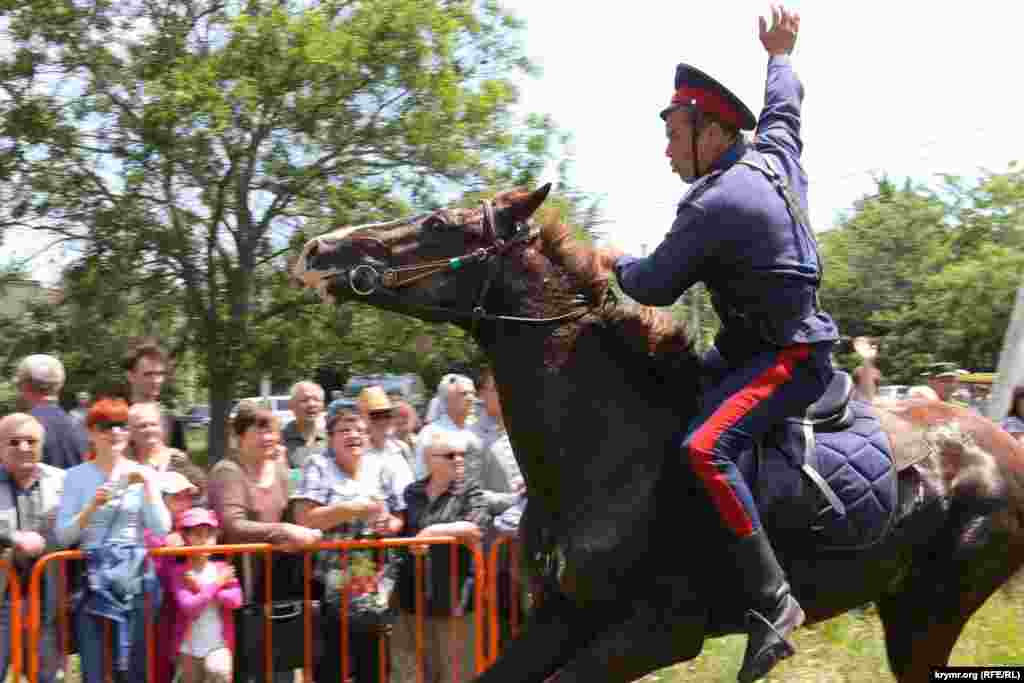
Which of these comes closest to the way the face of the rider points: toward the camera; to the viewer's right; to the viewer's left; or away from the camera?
to the viewer's left

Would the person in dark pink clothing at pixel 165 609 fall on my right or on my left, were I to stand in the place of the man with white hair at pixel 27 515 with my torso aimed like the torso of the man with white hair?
on my left

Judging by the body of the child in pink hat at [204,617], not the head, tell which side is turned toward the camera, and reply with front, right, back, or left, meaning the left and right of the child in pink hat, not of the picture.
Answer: front

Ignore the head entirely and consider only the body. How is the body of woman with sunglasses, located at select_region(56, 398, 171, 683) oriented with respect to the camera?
toward the camera

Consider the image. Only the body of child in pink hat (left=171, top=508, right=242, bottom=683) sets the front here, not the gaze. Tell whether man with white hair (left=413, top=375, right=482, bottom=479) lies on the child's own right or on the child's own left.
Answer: on the child's own left

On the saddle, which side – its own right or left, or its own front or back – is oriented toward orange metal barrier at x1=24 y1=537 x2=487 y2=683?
front

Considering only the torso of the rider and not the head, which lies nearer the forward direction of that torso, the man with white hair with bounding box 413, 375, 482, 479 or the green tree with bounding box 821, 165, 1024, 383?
the man with white hair

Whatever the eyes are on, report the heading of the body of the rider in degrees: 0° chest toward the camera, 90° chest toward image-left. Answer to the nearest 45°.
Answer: approximately 90°

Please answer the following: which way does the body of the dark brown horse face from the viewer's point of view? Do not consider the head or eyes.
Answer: to the viewer's left

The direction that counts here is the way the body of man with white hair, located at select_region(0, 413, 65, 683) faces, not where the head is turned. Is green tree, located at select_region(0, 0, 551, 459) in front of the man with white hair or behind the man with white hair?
behind

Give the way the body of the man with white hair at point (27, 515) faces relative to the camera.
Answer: toward the camera

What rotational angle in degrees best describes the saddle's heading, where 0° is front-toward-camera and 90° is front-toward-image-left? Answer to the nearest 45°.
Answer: approximately 90°
